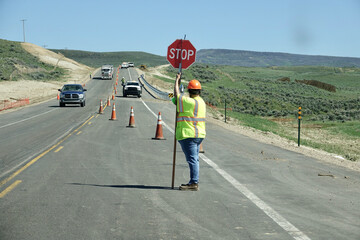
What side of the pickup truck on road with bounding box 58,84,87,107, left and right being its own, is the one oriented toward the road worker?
front

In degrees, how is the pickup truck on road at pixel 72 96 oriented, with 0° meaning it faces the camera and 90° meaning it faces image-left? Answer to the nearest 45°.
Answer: approximately 0°
